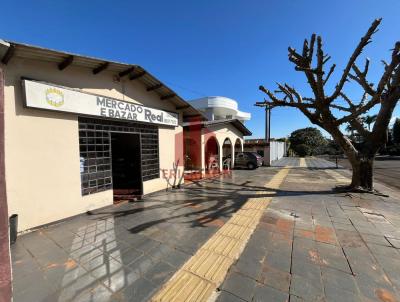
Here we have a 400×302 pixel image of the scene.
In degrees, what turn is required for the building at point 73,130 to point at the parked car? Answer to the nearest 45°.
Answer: approximately 90° to its left

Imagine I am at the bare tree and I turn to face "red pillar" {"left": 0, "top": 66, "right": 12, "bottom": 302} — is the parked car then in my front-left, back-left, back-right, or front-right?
back-right

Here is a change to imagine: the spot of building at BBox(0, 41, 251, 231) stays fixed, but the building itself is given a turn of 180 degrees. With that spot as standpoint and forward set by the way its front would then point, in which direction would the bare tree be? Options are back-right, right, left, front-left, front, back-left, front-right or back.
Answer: back-right

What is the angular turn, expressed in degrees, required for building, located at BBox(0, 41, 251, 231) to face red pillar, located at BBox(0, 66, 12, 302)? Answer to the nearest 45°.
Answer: approximately 45° to its right

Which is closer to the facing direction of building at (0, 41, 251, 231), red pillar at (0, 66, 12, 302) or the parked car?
the red pillar

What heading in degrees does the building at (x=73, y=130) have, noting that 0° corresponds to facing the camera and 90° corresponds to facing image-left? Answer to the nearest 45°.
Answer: approximately 315°
